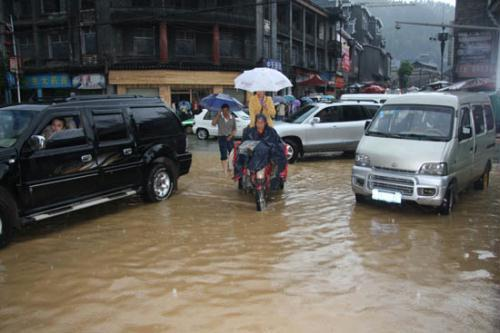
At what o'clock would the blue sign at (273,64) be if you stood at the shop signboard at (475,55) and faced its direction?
The blue sign is roughly at 2 o'clock from the shop signboard.

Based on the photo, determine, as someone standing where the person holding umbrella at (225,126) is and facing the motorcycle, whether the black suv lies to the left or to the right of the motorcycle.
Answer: right

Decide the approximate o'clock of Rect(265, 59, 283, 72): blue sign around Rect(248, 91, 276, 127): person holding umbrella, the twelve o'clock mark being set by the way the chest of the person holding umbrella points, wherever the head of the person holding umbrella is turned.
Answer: The blue sign is roughly at 6 o'clock from the person holding umbrella.

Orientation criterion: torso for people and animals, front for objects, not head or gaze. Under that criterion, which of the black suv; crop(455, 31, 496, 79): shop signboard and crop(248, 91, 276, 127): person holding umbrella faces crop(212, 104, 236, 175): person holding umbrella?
the shop signboard

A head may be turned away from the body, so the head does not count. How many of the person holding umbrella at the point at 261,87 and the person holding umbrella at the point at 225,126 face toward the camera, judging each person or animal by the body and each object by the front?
2

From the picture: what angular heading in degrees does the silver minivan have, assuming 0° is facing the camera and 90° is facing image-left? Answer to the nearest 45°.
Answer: approximately 45°
